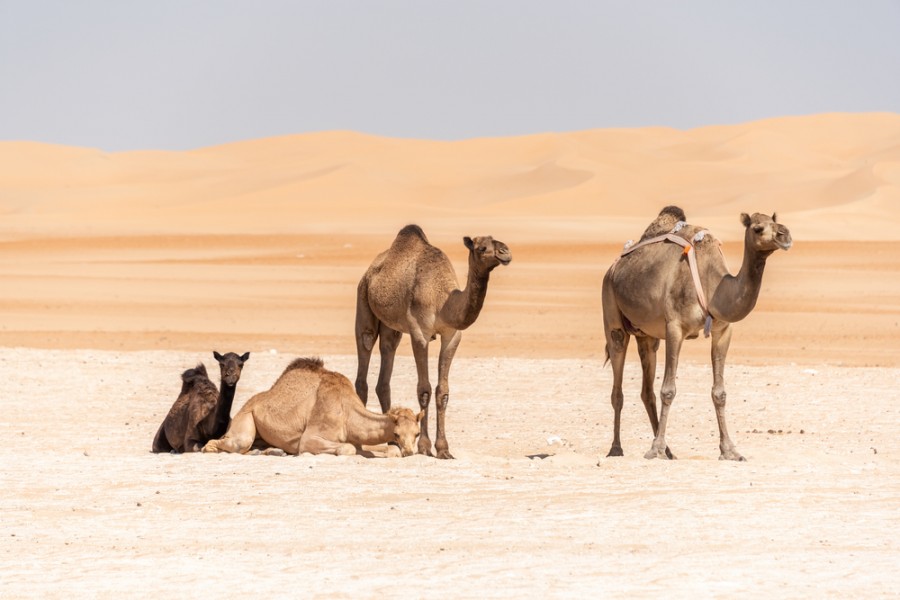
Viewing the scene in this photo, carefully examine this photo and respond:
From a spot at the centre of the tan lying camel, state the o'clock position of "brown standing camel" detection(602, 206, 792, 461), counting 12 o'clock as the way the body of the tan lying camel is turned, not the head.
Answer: The brown standing camel is roughly at 12 o'clock from the tan lying camel.

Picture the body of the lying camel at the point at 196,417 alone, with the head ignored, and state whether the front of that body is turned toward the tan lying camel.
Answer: yes

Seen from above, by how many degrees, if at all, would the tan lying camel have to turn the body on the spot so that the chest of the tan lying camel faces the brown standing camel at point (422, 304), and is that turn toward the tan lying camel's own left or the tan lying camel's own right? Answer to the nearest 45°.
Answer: approximately 45° to the tan lying camel's own left

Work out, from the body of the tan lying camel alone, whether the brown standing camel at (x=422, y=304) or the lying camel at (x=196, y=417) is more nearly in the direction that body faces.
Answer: the brown standing camel

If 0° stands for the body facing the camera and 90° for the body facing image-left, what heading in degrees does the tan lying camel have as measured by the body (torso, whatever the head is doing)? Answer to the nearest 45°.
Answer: approximately 270°

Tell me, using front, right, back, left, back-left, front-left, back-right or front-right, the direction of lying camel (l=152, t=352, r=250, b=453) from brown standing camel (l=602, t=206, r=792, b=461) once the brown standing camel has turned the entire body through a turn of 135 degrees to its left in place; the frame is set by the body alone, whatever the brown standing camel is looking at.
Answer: left

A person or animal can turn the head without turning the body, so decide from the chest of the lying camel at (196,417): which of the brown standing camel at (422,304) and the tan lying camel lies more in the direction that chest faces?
the tan lying camel

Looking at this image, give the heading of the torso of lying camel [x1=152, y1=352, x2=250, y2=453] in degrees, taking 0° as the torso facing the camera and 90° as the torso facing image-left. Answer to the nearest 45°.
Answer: approximately 315°

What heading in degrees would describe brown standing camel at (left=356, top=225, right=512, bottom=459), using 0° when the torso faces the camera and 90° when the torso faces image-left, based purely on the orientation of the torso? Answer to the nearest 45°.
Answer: approximately 315°
